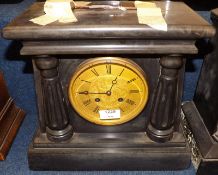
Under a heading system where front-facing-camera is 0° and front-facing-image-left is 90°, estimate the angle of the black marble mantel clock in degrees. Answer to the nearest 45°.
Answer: approximately 0°
